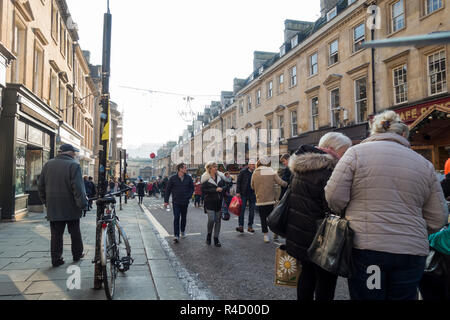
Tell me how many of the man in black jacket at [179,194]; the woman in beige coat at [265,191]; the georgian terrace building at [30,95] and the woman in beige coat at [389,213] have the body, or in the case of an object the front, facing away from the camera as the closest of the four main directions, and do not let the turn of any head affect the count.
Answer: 2

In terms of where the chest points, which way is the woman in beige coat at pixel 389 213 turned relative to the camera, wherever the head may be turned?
away from the camera

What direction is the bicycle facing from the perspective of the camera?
away from the camera

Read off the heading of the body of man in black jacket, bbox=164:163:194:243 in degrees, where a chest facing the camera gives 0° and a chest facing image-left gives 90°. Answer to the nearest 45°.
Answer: approximately 0°

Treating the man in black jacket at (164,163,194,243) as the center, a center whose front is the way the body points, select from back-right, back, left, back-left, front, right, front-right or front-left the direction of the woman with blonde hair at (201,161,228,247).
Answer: front-left

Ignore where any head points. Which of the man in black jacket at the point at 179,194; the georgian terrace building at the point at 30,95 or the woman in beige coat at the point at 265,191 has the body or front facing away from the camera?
the woman in beige coat

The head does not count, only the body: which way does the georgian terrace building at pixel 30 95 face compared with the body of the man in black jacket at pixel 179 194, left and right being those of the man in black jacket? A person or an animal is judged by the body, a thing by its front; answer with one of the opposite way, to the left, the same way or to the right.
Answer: to the left

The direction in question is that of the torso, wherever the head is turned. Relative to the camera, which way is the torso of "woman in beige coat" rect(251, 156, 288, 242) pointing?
away from the camera

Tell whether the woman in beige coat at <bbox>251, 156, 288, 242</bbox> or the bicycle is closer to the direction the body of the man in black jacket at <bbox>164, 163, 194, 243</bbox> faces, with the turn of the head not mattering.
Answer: the bicycle

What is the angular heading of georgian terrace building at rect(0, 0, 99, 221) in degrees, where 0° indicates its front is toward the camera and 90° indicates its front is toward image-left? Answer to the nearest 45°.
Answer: approximately 270°

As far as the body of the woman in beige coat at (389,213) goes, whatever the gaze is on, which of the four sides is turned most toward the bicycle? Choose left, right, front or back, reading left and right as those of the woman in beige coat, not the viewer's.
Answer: left
